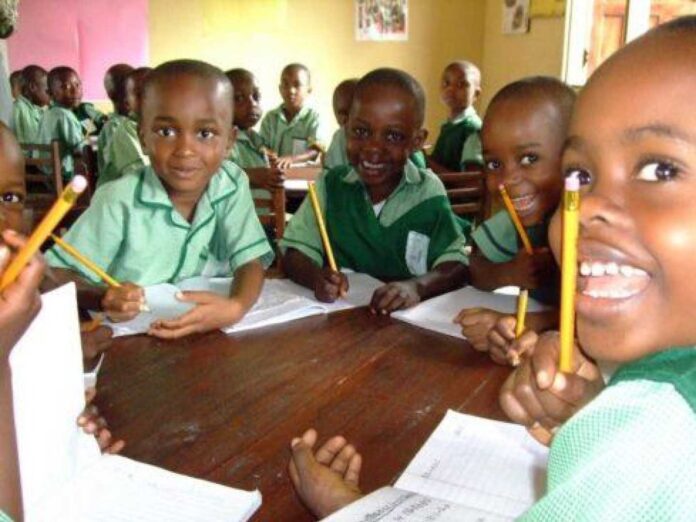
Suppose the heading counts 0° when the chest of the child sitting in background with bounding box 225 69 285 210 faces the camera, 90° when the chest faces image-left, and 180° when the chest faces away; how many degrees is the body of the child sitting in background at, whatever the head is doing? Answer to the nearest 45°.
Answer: approximately 315°

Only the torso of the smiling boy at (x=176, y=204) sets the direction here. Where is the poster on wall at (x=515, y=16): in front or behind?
behind

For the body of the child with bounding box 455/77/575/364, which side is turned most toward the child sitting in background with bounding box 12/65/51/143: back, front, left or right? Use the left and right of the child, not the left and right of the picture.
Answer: right

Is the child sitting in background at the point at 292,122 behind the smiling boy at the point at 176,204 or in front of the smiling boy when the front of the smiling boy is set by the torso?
behind

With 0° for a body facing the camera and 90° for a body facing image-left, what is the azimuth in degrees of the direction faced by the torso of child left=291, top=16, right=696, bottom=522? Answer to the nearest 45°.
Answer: approximately 45°

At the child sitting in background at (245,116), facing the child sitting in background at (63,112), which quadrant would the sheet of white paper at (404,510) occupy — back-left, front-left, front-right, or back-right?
back-left

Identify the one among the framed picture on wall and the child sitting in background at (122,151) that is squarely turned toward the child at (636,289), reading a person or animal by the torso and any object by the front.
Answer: the framed picture on wall

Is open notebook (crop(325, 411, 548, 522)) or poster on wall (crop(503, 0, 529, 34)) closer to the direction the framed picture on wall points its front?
the open notebook
